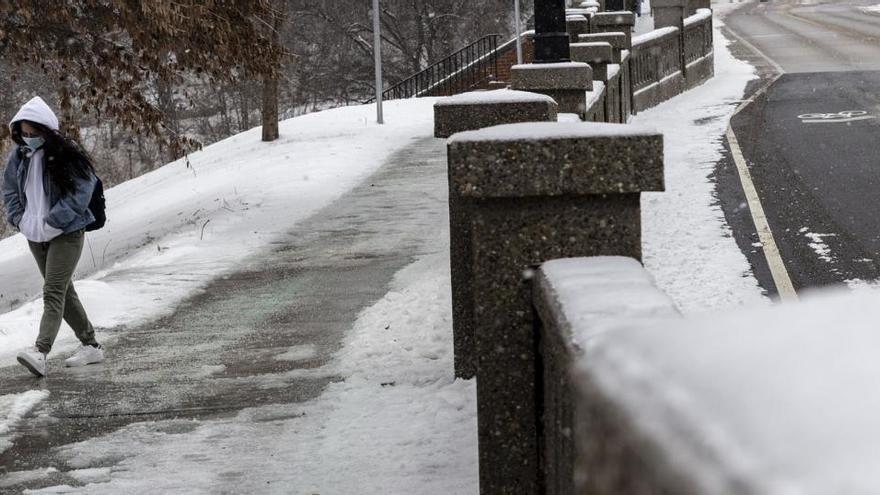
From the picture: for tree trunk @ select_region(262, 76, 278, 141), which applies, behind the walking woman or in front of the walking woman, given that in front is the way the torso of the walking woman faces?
behind

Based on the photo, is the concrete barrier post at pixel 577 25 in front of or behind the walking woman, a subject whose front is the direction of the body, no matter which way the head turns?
behind

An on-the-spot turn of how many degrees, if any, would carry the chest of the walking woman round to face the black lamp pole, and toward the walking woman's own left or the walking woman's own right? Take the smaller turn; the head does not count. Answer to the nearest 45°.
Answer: approximately 180°

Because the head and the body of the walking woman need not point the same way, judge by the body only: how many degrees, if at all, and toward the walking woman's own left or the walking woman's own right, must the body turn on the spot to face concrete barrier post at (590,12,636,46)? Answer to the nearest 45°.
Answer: approximately 180°

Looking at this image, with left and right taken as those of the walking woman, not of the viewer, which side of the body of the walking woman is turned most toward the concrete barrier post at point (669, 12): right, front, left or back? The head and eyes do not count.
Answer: back

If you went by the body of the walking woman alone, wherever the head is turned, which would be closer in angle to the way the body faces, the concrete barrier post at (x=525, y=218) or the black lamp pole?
the concrete barrier post

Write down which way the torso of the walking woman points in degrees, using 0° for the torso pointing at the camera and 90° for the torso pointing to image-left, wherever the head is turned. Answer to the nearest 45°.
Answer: approximately 45°
